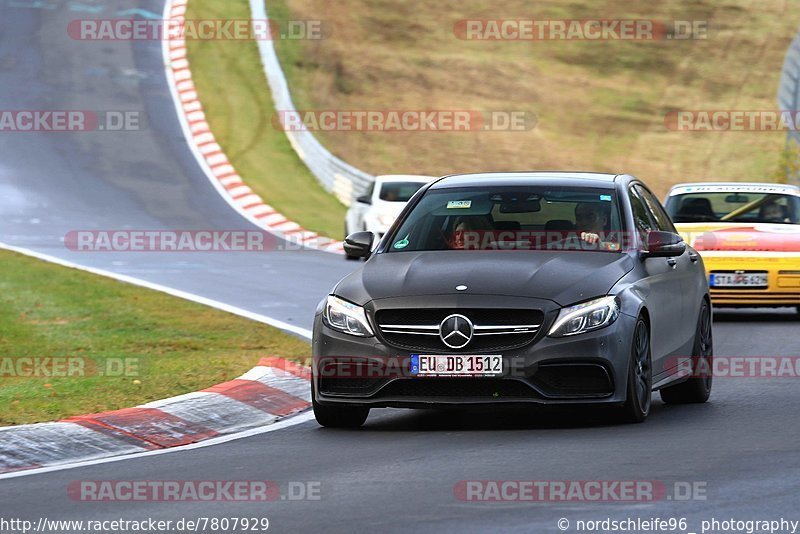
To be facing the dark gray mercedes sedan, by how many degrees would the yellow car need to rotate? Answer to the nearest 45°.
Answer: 0° — it already faces it

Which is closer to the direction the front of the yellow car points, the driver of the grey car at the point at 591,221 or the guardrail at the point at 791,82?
the driver of the grey car

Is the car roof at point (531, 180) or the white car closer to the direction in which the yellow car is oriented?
the car roof

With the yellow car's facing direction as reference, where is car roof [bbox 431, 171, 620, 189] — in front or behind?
in front

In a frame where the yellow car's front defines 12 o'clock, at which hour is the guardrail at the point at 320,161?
The guardrail is roughly at 5 o'clock from the yellow car.

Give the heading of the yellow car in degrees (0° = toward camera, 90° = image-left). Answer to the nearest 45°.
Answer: approximately 0°

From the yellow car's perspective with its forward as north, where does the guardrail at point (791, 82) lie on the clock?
The guardrail is roughly at 6 o'clock from the yellow car.

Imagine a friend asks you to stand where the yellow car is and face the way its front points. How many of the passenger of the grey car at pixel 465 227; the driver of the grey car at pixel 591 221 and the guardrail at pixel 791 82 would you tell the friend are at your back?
1

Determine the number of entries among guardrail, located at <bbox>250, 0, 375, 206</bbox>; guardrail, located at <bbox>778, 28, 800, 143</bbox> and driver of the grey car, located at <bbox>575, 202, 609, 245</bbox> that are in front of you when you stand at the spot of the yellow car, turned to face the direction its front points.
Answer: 1

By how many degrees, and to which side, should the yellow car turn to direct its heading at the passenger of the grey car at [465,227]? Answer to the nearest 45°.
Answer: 0° — it already faces them

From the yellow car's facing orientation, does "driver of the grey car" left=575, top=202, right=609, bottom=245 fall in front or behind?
in front

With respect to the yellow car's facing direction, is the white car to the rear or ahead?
to the rear
